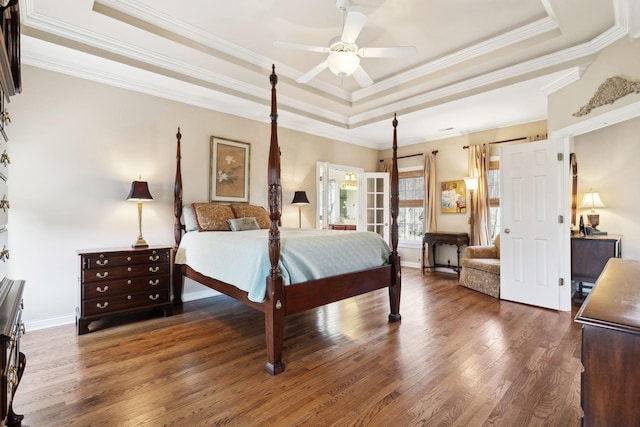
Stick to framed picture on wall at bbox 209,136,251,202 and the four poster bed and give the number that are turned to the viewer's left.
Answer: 0

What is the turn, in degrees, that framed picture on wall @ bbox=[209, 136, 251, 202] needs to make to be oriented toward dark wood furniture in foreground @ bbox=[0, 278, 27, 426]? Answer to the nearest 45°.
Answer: approximately 45° to its right

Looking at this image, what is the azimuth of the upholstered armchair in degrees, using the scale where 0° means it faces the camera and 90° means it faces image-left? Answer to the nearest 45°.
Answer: approximately 45°

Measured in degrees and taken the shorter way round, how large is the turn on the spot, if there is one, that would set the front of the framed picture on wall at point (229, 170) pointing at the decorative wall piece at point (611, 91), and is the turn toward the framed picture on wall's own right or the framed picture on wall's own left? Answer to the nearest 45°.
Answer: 0° — it already faces it

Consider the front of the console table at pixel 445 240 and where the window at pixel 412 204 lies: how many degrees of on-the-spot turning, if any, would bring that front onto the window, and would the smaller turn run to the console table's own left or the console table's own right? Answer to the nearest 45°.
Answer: approximately 90° to the console table's own right

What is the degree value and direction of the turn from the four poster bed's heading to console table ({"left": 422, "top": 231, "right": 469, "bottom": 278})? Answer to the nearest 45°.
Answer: approximately 90° to its left

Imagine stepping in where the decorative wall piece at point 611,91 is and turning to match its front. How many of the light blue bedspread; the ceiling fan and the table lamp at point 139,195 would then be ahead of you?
3

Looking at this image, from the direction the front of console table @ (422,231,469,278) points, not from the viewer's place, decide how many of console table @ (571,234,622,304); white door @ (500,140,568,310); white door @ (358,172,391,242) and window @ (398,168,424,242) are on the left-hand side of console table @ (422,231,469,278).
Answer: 2

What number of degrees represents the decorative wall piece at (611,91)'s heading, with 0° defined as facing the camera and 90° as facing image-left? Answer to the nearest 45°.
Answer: approximately 45°

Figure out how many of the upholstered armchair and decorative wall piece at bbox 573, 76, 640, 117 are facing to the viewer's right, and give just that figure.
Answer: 0

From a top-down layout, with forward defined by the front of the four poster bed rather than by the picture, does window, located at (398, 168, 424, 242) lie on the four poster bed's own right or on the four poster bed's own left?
on the four poster bed's own left
